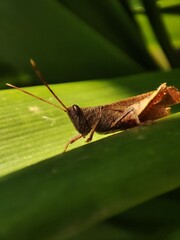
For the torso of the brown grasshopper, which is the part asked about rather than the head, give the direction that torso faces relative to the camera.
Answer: to the viewer's left
